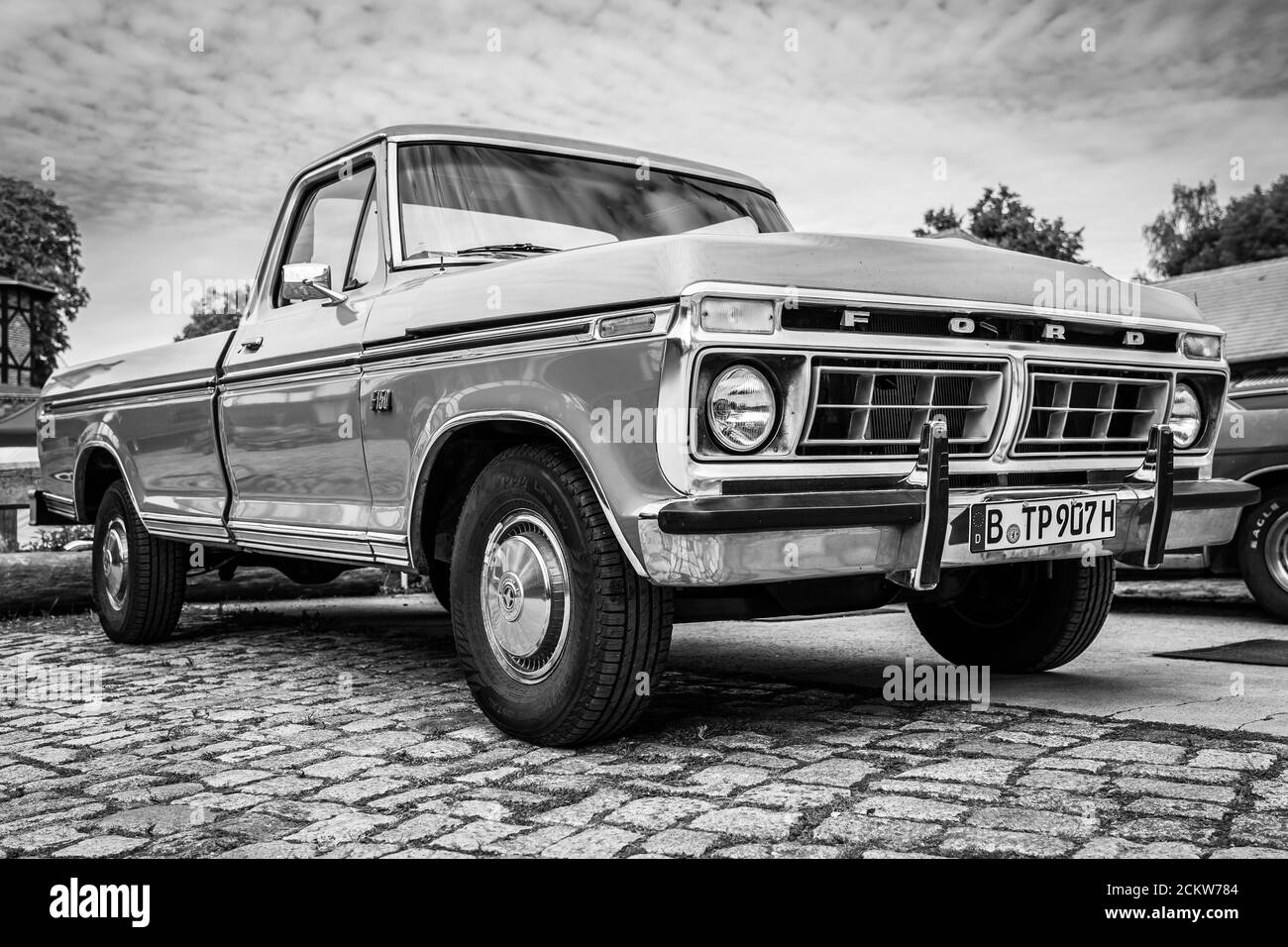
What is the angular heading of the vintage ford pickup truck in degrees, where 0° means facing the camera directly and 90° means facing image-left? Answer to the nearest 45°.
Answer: approximately 315°

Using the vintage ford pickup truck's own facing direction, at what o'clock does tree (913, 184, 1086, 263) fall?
The tree is roughly at 8 o'clock from the vintage ford pickup truck.
